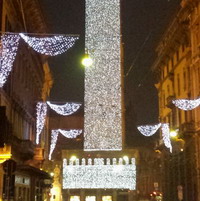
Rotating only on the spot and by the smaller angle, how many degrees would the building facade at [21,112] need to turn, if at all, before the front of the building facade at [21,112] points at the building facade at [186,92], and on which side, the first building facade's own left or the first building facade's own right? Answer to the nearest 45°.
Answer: approximately 45° to the first building facade's own left

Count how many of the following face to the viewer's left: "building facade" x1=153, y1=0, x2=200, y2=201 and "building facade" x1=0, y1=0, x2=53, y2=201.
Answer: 1

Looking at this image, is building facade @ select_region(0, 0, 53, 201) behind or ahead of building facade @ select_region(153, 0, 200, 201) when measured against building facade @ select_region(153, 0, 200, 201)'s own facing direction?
ahead

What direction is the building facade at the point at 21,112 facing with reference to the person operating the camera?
facing to the right of the viewer

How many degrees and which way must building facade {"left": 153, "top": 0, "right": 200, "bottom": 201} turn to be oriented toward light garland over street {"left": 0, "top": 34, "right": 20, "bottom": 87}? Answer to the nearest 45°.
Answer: approximately 45° to its left

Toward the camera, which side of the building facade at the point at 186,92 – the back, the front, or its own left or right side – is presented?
left

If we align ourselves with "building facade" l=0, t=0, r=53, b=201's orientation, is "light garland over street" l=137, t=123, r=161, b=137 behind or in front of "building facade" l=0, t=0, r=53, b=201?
in front

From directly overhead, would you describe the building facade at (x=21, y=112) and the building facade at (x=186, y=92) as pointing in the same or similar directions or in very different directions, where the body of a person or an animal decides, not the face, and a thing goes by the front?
very different directions

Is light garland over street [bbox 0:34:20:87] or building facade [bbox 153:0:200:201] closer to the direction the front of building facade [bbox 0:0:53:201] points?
the building facade
